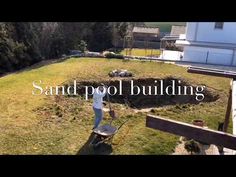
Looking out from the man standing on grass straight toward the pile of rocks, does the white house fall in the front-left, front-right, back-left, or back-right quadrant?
front-right

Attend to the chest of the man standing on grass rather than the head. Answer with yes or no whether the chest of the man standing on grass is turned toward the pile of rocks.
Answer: no

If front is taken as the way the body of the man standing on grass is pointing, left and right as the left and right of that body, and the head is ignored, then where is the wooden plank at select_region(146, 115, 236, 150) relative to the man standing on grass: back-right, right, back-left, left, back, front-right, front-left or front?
right

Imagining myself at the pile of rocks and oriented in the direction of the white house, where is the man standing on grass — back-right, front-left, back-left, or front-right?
back-right
